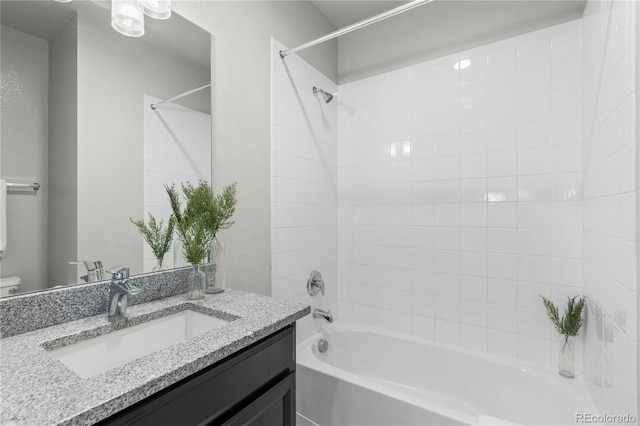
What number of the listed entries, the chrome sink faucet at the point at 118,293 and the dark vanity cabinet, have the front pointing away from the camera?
0

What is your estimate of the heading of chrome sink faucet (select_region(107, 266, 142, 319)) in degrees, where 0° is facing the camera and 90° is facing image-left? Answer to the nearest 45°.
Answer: approximately 315°

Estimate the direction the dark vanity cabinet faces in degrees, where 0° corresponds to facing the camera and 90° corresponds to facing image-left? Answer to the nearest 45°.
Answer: approximately 315°

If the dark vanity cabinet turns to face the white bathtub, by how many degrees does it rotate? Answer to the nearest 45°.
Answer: approximately 90° to its left
